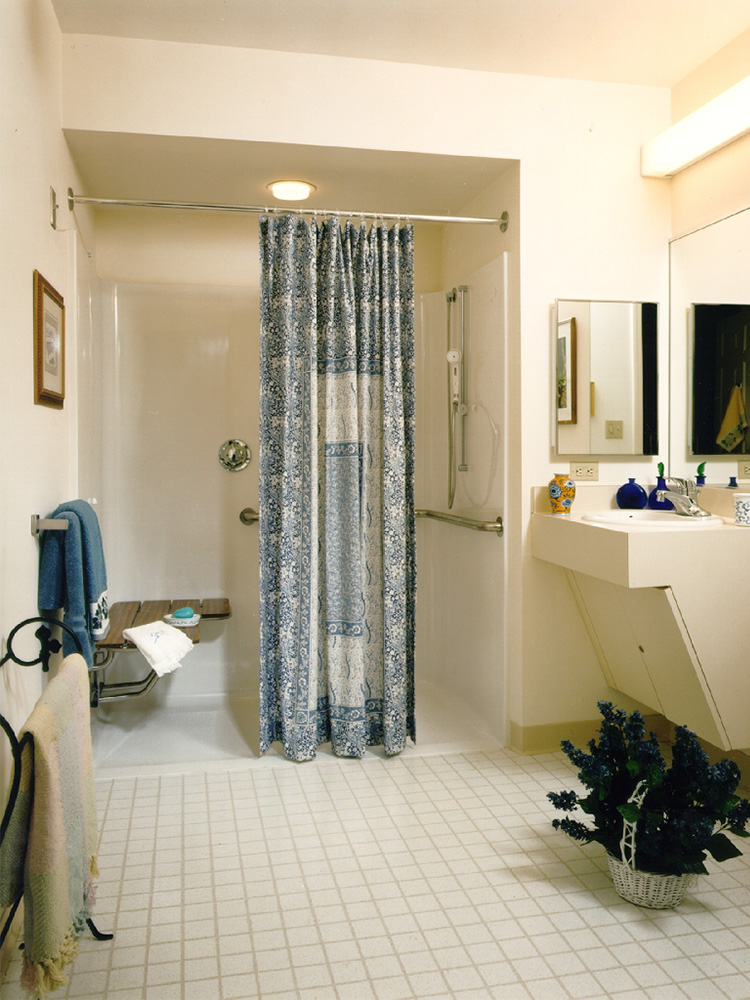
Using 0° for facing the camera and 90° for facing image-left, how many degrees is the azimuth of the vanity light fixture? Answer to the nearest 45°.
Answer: approximately 45°

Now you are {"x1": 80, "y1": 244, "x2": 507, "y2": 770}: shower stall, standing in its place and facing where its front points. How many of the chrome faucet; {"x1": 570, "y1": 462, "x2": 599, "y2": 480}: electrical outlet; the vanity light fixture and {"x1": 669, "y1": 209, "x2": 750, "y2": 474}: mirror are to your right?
0

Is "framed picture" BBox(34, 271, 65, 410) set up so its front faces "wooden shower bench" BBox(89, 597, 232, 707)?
no

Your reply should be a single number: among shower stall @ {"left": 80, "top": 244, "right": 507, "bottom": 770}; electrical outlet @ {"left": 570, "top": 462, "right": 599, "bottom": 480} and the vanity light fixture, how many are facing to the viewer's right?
0

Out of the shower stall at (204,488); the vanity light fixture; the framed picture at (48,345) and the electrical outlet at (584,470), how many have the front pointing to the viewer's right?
1

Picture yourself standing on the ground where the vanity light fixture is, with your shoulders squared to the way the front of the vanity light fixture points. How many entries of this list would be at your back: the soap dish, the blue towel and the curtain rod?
0

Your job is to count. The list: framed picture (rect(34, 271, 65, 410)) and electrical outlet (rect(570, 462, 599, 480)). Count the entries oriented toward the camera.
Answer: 1

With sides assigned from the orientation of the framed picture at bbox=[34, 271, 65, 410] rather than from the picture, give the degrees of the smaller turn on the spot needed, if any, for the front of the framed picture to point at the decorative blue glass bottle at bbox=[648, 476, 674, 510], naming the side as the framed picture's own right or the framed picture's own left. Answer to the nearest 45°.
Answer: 0° — it already faces it

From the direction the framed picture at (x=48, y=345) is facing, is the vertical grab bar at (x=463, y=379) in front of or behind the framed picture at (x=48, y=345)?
in front

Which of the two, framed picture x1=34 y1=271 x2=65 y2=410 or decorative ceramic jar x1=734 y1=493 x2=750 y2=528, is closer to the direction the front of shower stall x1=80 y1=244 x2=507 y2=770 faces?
the framed picture

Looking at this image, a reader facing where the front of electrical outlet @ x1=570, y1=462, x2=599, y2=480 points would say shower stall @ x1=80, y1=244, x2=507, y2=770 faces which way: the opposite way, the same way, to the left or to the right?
the same way

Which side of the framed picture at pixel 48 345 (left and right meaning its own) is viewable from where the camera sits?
right

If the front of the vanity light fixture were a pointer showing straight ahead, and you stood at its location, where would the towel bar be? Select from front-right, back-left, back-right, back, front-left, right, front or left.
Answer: front

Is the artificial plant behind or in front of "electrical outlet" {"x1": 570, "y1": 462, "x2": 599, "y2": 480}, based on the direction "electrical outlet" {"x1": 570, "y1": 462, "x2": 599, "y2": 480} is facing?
in front

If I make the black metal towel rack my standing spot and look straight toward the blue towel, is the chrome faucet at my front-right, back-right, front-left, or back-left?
front-right
